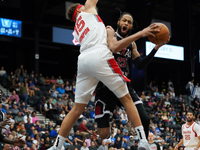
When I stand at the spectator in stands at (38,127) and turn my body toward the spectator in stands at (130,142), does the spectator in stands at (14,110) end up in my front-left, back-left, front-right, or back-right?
back-left

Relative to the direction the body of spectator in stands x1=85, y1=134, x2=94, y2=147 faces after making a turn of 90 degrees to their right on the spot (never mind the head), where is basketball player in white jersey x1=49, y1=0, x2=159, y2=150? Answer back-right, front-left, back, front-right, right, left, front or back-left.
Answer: front-left

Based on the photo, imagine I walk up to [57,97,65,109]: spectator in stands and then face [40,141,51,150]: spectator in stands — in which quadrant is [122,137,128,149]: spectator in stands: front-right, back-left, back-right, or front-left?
front-left

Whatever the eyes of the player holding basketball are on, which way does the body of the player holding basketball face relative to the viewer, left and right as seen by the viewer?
facing the viewer

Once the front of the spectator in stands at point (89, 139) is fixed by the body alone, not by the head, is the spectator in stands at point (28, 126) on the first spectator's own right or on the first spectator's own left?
on the first spectator's own right

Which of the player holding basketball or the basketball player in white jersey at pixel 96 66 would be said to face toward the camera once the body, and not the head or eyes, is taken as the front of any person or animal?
the player holding basketball

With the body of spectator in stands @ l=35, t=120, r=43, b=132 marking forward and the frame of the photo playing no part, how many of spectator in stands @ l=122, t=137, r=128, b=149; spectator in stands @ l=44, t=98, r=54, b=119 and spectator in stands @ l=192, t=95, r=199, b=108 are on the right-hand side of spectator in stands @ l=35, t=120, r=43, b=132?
0

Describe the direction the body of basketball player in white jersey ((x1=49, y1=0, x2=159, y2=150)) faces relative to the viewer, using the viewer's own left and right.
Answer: facing away from the viewer and to the right of the viewer

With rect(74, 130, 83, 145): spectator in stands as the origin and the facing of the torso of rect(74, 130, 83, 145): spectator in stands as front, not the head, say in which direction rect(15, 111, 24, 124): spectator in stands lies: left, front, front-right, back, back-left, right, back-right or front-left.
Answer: back-right

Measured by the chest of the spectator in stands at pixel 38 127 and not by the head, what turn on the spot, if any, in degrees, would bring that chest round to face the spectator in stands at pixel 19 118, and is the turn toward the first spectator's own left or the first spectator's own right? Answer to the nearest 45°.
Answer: approximately 135° to the first spectator's own right

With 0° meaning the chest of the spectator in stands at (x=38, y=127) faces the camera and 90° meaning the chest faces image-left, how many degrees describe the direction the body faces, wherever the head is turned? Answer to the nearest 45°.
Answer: approximately 315°

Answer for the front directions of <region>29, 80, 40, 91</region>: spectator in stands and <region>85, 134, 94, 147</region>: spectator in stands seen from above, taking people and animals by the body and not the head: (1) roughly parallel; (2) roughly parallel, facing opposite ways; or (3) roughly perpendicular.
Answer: roughly parallel

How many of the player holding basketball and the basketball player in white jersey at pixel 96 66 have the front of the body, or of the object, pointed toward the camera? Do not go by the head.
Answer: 1
